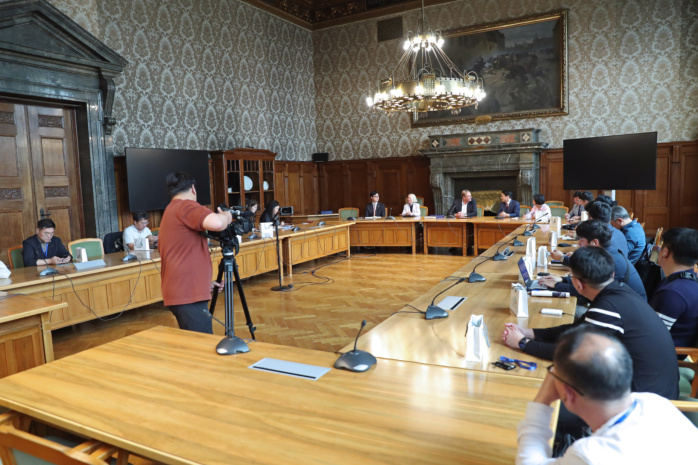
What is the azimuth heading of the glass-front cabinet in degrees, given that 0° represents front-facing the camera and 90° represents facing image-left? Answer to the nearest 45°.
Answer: approximately 315°

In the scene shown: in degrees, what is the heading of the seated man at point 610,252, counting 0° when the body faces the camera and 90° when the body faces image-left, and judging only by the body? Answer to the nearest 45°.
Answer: approximately 90°

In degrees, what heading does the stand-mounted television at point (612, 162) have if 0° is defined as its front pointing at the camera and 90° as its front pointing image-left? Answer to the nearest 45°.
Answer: approximately 45°

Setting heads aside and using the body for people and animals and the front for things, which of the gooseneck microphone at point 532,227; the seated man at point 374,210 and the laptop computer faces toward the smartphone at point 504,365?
the seated man

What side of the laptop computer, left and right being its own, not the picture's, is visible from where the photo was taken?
right

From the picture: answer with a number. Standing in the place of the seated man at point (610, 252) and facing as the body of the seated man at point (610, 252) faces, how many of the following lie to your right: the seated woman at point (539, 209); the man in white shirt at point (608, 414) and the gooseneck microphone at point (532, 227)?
2

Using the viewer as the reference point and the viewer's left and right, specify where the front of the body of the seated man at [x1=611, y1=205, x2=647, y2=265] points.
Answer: facing to the left of the viewer

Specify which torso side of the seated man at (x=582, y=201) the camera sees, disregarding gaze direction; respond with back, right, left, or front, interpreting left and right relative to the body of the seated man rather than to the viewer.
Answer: left

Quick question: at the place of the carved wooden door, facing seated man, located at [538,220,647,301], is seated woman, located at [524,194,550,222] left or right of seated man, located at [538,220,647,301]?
left

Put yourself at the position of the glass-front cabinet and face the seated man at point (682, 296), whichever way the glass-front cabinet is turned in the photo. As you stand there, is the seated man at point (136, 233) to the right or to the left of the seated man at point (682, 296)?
right

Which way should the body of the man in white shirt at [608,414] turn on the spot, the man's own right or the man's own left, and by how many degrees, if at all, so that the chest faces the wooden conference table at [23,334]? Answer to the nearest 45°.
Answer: approximately 45° to the man's own left
